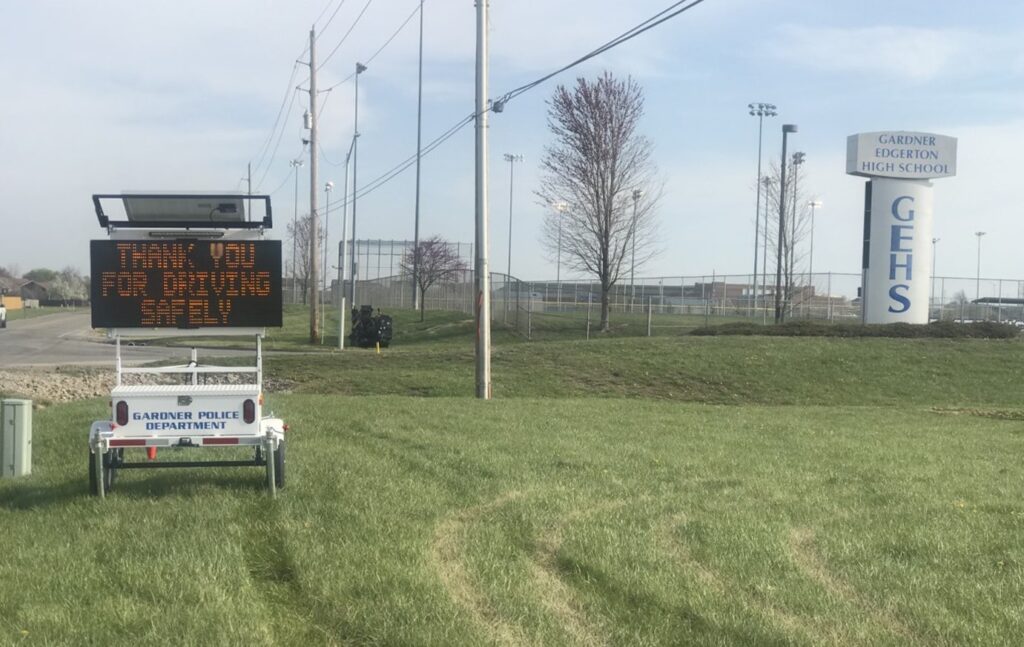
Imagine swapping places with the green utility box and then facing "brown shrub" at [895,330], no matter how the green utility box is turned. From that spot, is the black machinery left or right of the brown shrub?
left

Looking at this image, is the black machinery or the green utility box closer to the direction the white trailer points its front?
the black machinery

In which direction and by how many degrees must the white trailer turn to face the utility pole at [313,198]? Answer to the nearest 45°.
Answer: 0° — it already faces it

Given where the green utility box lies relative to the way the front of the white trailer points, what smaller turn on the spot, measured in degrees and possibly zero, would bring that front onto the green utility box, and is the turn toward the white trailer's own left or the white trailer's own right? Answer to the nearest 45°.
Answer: approximately 45° to the white trailer's own left

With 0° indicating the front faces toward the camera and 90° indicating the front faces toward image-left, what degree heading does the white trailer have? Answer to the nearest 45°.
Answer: approximately 180°

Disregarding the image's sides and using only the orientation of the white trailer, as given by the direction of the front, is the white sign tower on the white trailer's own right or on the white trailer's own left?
on the white trailer's own right
